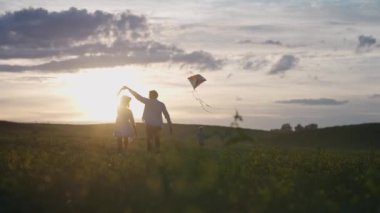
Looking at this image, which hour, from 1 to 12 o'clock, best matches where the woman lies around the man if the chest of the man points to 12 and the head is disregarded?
The woman is roughly at 10 o'clock from the man.

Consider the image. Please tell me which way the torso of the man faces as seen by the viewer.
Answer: away from the camera
